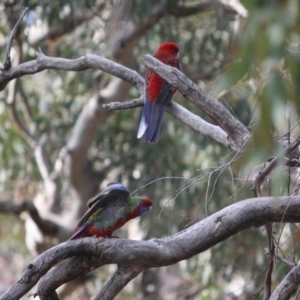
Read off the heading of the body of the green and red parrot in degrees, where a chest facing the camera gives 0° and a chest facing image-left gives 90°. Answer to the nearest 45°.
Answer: approximately 270°

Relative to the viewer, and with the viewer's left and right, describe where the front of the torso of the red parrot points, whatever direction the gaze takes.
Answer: facing away from the viewer and to the right of the viewer

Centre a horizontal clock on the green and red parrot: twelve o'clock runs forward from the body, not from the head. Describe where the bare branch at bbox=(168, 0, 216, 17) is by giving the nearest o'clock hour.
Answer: The bare branch is roughly at 10 o'clock from the green and red parrot.

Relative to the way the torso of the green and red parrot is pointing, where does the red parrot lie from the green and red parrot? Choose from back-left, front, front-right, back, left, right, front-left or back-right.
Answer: front-left

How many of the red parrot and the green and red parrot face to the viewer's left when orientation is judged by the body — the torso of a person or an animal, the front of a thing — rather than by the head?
0
